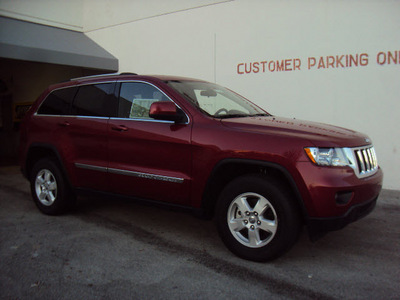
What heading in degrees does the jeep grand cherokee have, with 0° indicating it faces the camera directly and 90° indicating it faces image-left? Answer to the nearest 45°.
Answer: approximately 315°
